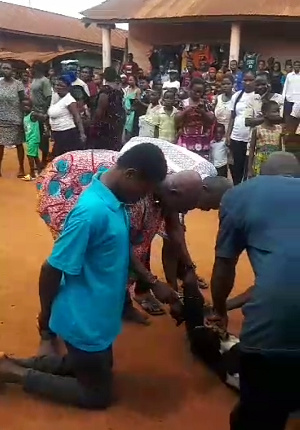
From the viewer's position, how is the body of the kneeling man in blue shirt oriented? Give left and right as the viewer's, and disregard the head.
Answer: facing to the right of the viewer

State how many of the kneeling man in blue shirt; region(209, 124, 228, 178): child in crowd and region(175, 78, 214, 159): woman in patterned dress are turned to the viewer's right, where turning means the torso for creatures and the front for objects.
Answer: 1

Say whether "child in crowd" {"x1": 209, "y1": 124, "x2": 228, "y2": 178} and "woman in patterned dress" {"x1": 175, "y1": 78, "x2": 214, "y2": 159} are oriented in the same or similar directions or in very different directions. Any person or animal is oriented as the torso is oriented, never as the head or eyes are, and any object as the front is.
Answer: same or similar directions

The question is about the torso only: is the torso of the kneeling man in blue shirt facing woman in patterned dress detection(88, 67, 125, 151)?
no

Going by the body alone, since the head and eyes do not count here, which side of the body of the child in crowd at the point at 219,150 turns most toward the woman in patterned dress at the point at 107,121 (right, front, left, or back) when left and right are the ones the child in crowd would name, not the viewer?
right

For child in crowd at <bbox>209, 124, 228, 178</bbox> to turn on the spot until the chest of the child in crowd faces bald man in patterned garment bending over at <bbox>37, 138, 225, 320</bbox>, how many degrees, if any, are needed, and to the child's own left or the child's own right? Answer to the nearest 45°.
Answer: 0° — they already face them

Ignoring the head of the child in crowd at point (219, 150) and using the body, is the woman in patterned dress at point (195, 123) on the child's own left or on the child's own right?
on the child's own right

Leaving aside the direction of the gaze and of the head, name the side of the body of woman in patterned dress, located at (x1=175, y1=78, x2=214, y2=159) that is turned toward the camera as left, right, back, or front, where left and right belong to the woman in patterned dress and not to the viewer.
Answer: front

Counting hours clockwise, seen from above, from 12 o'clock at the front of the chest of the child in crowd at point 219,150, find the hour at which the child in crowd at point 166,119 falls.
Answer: the child in crowd at point 166,119 is roughly at 3 o'clock from the child in crowd at point 219,150.

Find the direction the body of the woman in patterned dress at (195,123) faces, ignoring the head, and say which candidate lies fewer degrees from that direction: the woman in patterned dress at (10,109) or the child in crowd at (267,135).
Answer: the child in crowd

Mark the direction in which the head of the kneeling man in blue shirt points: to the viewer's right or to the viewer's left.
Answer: to the viewer's right
